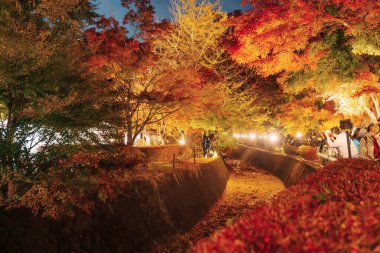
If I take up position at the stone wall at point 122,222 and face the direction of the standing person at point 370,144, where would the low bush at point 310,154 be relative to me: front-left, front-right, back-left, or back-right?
front-left

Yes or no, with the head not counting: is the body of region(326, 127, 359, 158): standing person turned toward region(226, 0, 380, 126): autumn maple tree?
no

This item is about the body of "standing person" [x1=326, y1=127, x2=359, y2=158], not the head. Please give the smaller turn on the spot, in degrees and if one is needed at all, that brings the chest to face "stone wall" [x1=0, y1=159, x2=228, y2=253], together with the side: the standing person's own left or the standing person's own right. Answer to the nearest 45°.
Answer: approximately 90° to the standing person's own left

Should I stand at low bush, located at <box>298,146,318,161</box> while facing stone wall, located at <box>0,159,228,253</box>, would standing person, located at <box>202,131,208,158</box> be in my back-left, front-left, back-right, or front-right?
front-right

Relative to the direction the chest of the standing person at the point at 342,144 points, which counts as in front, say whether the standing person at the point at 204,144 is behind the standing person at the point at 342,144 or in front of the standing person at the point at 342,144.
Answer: in front

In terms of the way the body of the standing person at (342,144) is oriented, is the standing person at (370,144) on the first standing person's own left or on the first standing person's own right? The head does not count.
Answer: on the first standing person's own left

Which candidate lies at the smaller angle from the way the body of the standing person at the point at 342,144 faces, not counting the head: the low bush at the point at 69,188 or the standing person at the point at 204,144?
the standing person

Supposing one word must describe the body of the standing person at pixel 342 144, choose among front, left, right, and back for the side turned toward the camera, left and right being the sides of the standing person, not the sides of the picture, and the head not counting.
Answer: left

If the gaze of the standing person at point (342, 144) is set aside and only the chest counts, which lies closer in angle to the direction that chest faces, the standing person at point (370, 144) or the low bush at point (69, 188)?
the low bush

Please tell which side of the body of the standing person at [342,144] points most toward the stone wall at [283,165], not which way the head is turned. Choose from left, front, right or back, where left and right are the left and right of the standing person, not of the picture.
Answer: front

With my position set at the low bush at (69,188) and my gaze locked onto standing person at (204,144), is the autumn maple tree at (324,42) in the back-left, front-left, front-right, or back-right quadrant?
front-right

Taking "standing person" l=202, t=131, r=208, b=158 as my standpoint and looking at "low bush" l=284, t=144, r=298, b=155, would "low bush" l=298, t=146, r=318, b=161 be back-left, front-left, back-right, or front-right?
front-right
